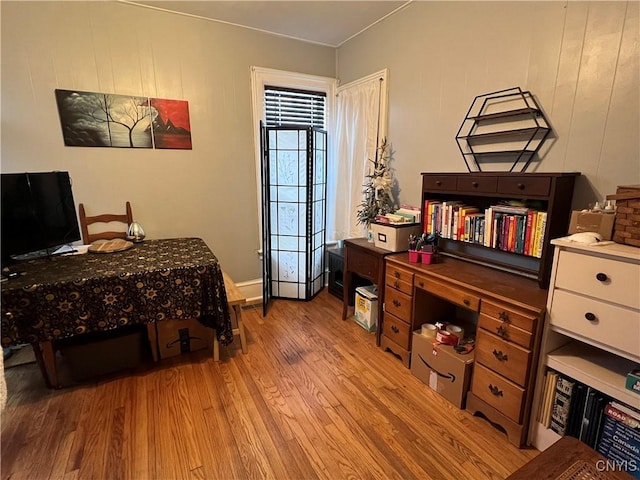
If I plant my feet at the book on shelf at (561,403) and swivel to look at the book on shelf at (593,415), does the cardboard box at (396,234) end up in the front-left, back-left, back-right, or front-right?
back-left

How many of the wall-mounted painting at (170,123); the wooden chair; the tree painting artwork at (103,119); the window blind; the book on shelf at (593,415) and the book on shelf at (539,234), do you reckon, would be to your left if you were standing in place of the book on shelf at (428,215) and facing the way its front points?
2

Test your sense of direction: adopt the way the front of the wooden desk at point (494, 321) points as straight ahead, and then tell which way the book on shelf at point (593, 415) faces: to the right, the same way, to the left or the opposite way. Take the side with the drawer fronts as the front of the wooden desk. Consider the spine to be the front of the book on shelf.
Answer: the same way

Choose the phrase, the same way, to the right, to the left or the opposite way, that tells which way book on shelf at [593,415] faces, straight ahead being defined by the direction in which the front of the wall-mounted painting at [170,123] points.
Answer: to the right

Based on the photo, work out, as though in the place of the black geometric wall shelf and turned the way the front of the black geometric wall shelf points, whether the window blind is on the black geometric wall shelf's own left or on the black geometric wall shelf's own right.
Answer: on the black geometric wall shelf's own right

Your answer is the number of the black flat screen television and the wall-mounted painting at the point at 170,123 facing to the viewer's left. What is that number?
0

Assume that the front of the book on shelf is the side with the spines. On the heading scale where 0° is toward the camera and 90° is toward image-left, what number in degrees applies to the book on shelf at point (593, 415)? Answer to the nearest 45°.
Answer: approximately 45°

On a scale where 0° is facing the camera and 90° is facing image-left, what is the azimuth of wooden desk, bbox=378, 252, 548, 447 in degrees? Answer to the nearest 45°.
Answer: approximately 45°

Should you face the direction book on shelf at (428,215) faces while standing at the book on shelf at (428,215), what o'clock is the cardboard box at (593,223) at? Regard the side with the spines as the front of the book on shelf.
The cardboard box is roughly at 9 o'clock from the book on shelf.

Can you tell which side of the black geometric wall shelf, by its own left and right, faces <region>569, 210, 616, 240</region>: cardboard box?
left

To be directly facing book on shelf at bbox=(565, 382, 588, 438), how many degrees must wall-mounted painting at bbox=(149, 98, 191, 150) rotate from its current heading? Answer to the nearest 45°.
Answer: approximately 45° to its left

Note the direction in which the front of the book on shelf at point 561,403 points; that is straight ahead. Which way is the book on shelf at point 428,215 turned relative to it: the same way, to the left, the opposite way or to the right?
the same way

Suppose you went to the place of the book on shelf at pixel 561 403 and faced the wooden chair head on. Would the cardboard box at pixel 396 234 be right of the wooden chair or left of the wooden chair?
right

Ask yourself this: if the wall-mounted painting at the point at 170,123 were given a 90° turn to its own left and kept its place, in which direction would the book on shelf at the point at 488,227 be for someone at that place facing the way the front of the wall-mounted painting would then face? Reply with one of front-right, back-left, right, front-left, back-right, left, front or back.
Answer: front-right

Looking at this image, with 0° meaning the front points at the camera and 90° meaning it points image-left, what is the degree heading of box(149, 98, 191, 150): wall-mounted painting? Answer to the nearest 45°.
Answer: approximately 0°

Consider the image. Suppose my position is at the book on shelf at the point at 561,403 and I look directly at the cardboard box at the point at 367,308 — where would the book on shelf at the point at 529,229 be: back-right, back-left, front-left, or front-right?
front-right

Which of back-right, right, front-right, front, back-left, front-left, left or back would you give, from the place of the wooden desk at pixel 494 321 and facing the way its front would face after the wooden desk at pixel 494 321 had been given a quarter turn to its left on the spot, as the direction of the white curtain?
back

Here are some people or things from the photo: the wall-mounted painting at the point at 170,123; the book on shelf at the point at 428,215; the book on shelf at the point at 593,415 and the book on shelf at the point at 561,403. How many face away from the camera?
0

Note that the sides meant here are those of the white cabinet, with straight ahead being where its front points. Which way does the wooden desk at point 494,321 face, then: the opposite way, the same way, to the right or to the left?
the same way
